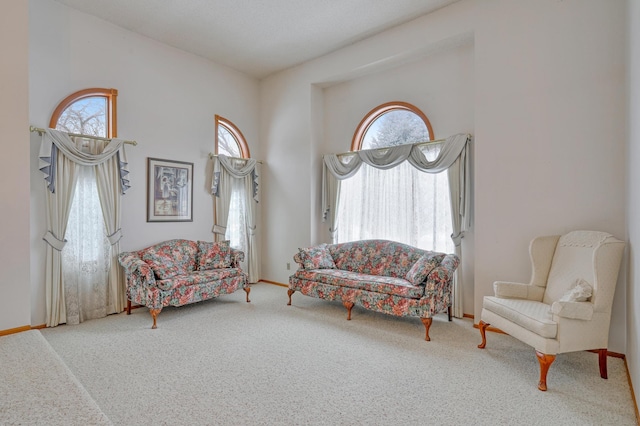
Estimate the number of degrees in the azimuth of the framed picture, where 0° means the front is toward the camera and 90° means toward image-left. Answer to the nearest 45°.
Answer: approximately 315°

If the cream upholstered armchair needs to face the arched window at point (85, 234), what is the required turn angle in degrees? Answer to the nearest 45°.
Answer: approximately 45° to its right

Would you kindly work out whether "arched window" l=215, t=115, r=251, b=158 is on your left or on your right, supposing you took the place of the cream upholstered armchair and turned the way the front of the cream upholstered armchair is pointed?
on your right

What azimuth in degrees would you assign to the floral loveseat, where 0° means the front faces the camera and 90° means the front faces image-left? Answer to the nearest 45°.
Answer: approximately 315°

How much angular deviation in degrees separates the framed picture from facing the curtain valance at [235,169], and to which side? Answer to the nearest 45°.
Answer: approximately 45° to its left

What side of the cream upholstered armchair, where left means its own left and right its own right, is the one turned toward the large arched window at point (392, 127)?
right

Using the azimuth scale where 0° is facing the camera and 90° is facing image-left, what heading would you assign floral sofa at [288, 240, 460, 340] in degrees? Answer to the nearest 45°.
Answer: approximately 45°

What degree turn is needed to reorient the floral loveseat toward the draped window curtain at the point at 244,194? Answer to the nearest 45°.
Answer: approximately 90° to its left

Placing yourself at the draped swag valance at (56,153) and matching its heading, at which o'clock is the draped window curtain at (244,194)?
The draped window curtain is roughly at 10 o'clock from the draped swag valance.

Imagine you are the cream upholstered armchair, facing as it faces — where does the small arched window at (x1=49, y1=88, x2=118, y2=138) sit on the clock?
The small arched window is roughly at 1 o'clock from the cream upholstered armchair.
